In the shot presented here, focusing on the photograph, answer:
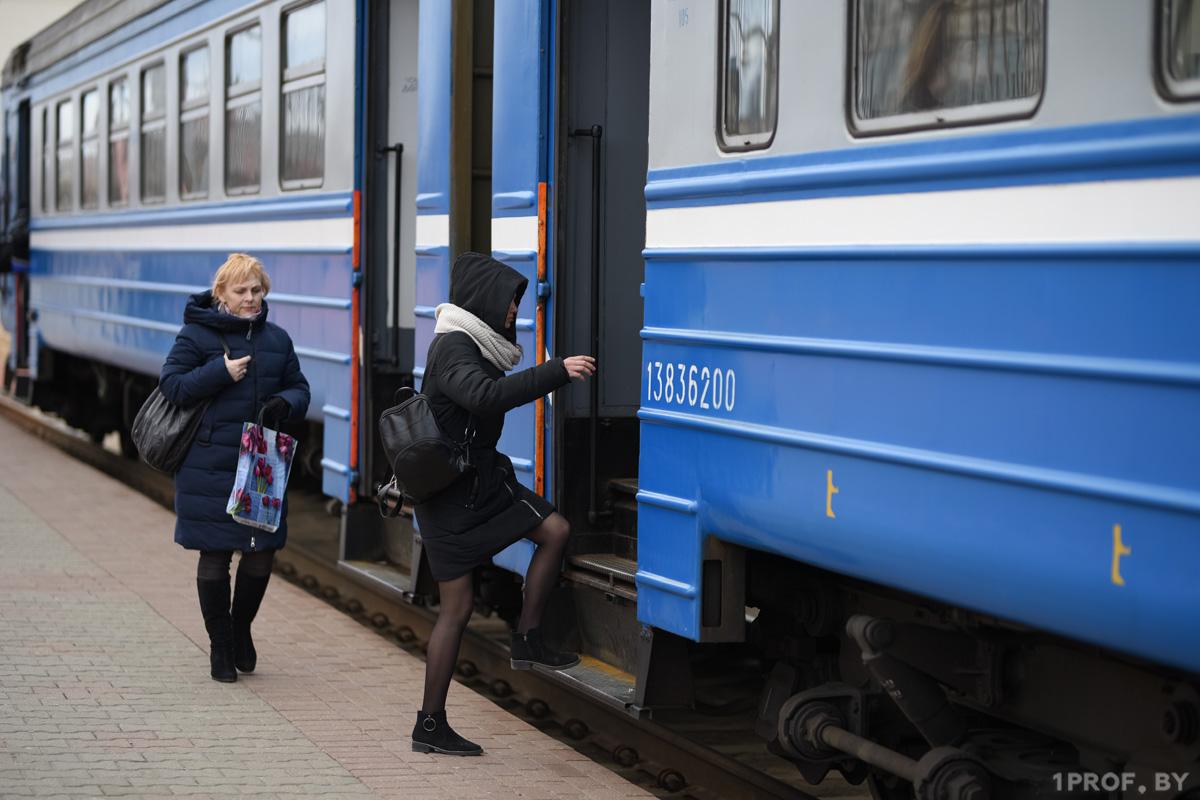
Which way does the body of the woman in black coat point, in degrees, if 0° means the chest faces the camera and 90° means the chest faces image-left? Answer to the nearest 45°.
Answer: approximately 270°

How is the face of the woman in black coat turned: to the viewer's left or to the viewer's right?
to the viewer's right

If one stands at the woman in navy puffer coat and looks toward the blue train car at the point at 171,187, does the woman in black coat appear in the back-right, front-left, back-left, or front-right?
back-right

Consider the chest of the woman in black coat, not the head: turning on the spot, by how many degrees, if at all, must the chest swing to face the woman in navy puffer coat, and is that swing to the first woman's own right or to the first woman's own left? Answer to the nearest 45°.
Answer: approximately 135° to the first woman's own left

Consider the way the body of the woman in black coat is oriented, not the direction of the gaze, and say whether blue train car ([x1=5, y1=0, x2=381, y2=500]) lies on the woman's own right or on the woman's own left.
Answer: on the woman's own left
